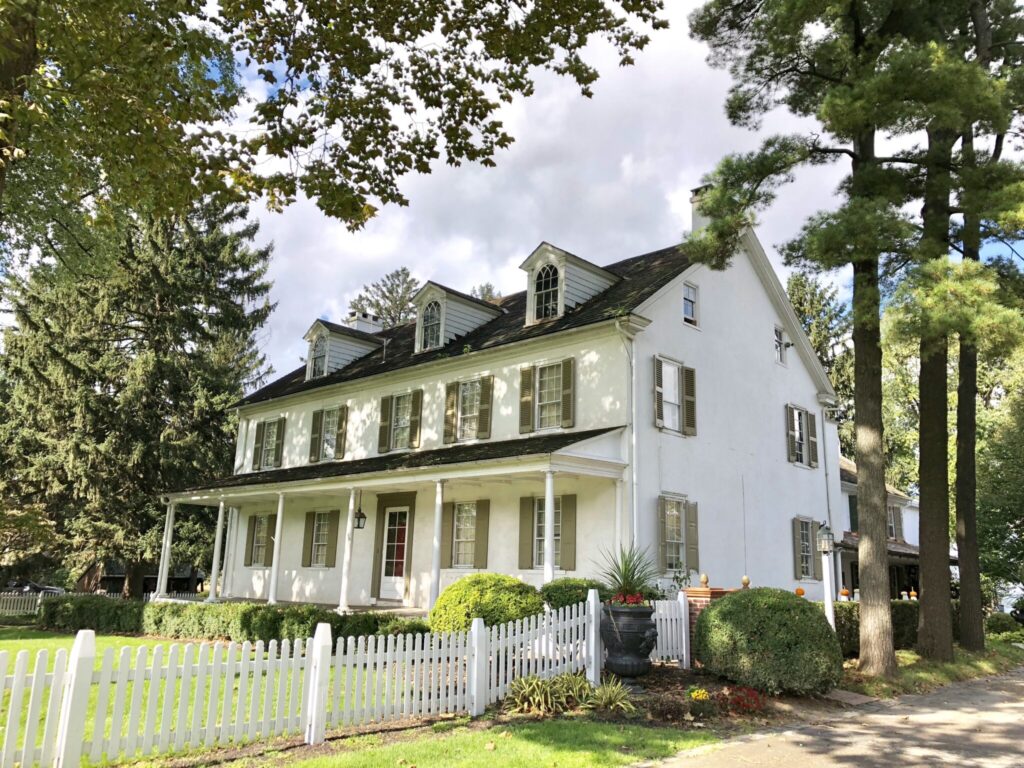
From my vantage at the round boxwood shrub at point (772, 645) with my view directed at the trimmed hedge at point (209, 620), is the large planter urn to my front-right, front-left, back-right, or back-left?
front-left

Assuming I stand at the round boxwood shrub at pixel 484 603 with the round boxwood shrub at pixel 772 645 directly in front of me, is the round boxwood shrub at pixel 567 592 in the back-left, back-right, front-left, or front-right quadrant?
front-left

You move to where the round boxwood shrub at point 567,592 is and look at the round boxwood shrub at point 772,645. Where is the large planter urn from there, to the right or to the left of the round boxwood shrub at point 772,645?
right

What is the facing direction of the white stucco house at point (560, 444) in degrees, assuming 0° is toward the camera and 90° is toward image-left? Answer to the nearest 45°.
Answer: approximately 45°

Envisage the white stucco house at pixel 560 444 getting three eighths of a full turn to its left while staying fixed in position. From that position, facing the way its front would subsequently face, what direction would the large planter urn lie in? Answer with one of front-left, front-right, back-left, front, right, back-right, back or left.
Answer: right

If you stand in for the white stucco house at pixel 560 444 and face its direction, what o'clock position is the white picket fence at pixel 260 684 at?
The white picket fence is roughly at 11 o'clock from the white stucco house.

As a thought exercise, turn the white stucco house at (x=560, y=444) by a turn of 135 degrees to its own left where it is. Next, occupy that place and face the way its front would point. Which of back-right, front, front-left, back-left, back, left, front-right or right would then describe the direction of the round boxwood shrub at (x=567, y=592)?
right

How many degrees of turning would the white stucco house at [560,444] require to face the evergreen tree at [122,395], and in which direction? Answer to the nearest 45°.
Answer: approximately 90° to its right

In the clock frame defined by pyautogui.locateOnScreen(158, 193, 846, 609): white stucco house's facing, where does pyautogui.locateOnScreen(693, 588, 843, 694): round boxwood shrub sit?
The round boxwood shrub is roughly at 10 o'clock from the white stucco house.

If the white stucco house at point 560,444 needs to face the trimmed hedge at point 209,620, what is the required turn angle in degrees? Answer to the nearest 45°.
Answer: approximately 45° to its right
